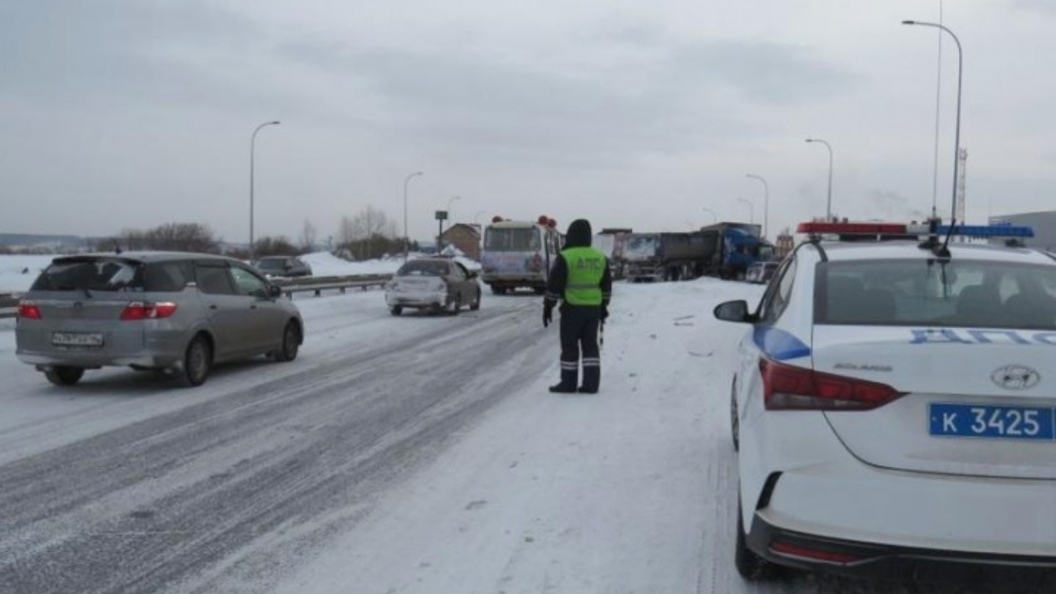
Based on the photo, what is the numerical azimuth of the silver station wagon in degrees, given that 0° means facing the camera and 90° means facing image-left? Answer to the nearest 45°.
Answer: approximately 225°

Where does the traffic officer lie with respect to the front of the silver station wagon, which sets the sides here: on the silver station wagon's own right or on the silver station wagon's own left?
on the silver station wagon's own right

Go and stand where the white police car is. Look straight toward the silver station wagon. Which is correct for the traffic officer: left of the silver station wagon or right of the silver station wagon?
right

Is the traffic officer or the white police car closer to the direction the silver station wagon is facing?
the traffic officer

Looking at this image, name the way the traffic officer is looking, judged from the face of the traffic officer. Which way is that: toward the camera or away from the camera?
away from the camera

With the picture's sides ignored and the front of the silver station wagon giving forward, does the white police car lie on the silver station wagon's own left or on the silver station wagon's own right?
on the silver station wagon's own right
